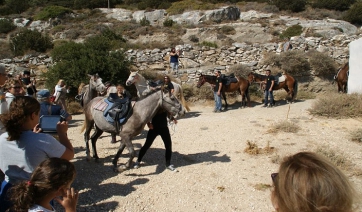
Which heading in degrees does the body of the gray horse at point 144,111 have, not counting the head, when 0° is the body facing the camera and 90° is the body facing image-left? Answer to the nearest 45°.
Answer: approximately 315°

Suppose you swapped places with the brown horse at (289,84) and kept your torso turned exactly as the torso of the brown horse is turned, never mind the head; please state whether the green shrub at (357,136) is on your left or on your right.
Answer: on your left

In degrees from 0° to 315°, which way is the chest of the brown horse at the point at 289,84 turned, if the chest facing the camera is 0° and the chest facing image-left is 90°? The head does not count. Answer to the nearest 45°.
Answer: approximately 90°

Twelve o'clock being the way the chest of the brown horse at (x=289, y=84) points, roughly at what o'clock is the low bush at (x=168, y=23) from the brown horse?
The low bush is roughly at 2 o'clock from the brown horse.

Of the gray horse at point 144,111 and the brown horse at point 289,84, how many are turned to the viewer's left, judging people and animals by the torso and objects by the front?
1

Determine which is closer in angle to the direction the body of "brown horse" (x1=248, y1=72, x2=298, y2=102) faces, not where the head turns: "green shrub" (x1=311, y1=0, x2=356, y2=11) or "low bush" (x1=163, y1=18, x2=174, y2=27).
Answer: the low bush

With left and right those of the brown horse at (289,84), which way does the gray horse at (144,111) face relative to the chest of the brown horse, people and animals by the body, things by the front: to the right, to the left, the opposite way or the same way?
the opposite way

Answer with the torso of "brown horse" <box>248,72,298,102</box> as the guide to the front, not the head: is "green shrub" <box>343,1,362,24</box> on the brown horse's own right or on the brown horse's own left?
on the brown horse's own right
